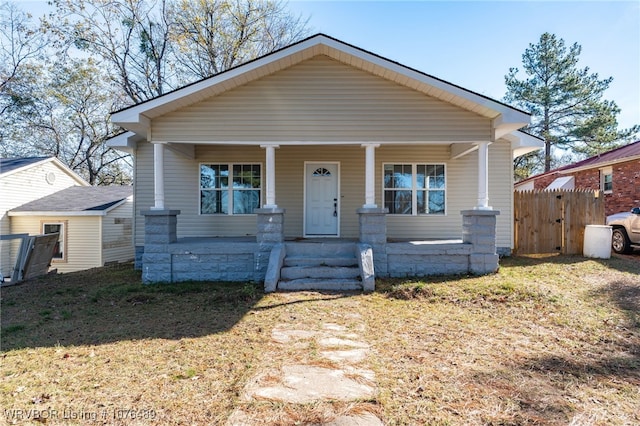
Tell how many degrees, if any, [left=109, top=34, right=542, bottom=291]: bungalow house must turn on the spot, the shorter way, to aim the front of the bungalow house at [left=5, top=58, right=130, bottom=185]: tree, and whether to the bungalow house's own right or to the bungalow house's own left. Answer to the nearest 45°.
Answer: approximately 135° to the bungalow house's own right

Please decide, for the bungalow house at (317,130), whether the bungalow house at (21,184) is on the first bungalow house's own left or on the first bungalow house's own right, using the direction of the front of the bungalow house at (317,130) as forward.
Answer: on the first bungalow house's own right

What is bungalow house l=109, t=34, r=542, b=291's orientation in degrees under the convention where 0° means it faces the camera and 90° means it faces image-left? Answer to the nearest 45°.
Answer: approximately 0°

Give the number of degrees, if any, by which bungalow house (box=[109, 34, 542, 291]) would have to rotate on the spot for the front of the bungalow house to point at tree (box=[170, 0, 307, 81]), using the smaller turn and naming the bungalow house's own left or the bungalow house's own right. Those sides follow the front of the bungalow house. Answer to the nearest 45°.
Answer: approximately 135° to the bungalow house's own right

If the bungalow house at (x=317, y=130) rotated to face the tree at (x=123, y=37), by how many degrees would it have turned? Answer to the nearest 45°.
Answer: approximately 135° to its right

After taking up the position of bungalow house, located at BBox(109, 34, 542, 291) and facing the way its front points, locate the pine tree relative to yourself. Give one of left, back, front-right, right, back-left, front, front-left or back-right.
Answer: back-left

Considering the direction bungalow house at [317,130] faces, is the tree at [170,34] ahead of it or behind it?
behind

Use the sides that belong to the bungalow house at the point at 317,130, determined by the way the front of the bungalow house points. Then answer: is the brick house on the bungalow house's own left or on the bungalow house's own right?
on the bungalow house's own left
